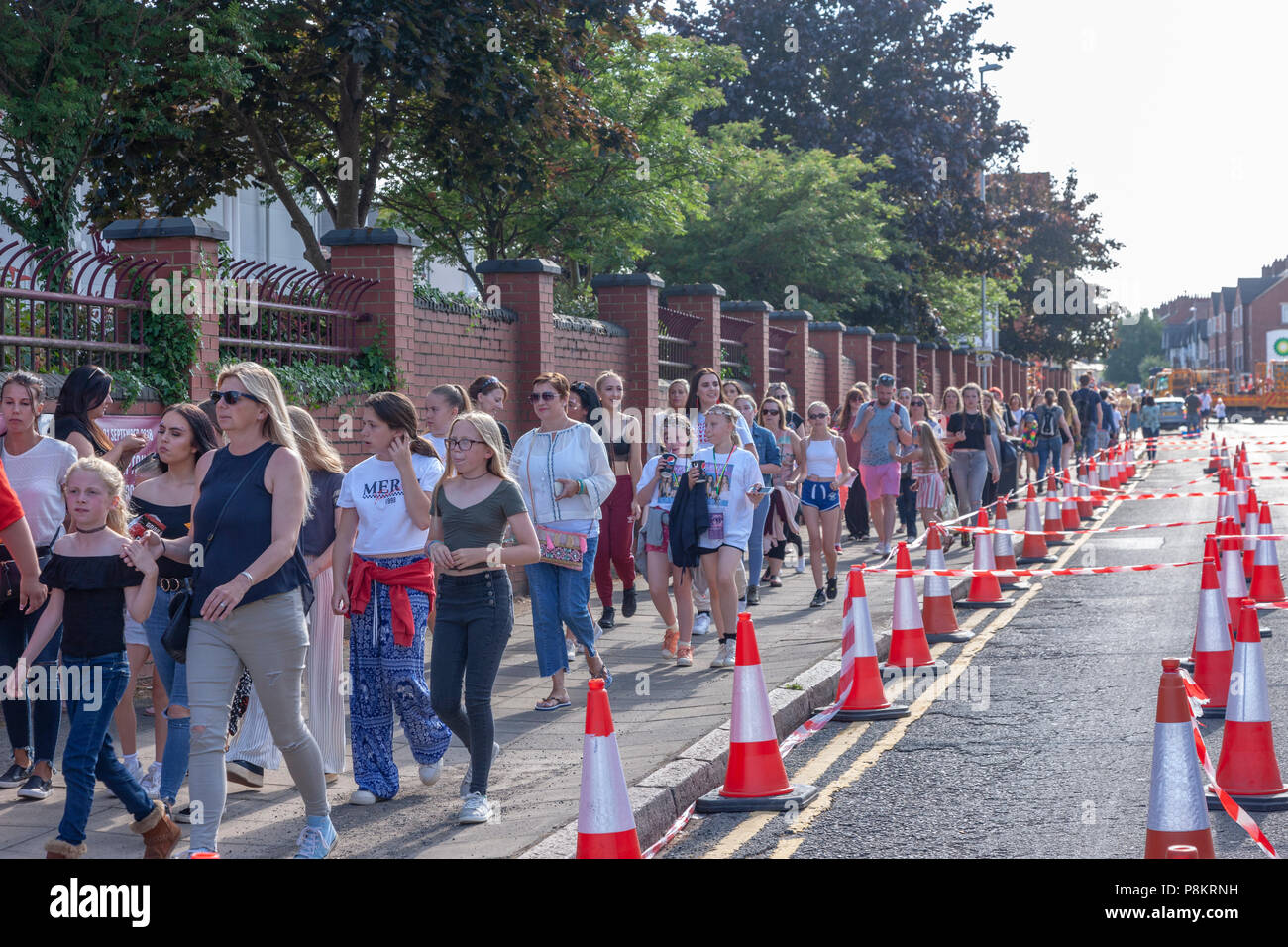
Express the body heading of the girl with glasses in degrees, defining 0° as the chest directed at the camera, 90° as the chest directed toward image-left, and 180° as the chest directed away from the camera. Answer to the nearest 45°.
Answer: approximately 45°

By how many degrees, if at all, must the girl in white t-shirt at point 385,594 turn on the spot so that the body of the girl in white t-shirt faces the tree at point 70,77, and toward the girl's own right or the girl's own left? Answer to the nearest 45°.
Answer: approximately 135° to the girl's own right

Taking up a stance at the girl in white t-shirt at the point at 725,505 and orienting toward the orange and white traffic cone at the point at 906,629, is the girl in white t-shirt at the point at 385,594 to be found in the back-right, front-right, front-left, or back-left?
back-right

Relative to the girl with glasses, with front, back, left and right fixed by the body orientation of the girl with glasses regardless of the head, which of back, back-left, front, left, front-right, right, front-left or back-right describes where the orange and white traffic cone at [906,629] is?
back

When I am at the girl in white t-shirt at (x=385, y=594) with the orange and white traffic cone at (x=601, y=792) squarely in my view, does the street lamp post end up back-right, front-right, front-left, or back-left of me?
back-left

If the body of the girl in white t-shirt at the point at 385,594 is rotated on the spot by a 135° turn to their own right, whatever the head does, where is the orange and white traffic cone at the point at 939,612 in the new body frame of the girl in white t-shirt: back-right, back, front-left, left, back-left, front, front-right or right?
front-right

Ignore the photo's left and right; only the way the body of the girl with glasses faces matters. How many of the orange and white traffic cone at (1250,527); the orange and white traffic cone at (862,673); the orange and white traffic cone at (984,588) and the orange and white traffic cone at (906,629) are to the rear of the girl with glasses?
4

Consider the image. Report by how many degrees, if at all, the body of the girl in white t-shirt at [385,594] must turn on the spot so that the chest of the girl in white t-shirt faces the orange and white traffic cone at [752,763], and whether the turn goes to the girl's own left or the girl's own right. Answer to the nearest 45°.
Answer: approximately 135° to the girl's own left

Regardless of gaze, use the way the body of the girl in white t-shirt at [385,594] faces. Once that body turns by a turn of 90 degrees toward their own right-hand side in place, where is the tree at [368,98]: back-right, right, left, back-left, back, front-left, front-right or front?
front-right

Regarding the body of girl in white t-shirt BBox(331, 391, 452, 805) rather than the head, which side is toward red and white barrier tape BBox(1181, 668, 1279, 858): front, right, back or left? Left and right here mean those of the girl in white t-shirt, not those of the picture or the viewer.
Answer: left

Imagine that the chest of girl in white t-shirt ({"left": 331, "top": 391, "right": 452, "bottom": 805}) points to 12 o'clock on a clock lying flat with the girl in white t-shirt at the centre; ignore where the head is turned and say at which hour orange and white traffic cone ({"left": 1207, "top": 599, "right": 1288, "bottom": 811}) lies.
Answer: The orange and white traffic cone is roughly at 8 o'clock from the girl in white t-shirt.

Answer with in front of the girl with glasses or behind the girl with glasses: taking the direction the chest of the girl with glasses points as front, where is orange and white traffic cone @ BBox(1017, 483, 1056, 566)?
behind

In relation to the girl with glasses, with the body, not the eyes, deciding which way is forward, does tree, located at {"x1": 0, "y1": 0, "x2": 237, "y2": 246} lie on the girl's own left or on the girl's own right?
on the girl's own right

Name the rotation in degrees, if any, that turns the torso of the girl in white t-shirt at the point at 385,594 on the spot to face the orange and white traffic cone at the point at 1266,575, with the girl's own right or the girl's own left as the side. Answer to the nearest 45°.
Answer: approximately 180°
